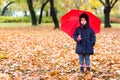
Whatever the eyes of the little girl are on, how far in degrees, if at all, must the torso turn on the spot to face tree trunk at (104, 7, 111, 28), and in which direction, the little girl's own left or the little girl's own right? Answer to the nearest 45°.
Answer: approximately 180°

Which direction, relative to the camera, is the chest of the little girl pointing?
toward the camera
